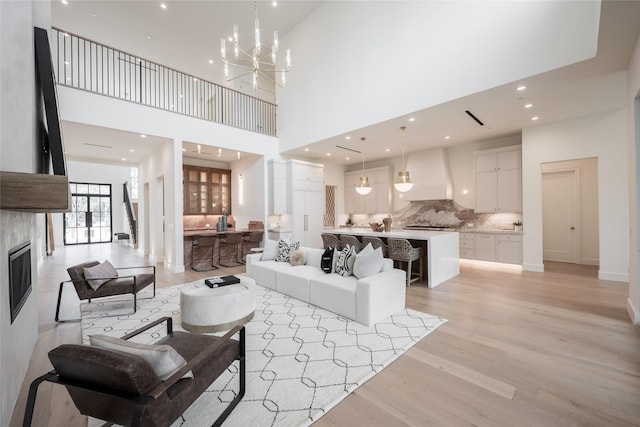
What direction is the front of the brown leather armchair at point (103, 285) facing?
to the viewer's right

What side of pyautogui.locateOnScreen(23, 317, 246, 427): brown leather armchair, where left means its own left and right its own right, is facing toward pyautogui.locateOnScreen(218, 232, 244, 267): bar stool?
front

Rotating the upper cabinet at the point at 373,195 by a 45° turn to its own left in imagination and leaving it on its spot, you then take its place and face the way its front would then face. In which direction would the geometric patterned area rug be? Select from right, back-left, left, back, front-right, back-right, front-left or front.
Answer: front

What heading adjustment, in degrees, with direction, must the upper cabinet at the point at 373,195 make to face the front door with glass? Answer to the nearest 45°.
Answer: approximately 45° to its right

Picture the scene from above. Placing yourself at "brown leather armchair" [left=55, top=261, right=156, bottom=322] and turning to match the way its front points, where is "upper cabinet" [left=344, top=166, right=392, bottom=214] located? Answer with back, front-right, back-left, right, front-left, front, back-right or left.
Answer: front

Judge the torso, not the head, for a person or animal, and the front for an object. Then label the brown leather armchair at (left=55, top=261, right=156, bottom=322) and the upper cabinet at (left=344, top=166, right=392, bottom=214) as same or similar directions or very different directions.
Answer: very different directions

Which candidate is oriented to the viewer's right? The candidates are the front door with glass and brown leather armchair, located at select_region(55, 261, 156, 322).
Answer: the brown leather armchair

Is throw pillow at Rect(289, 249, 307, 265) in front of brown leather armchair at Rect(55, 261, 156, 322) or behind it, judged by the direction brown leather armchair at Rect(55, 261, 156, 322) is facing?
in front

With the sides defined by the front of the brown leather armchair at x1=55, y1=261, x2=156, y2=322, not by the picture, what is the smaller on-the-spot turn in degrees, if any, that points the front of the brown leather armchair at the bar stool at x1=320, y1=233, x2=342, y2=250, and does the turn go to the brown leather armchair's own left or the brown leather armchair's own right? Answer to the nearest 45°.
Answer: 0° — it already faces it

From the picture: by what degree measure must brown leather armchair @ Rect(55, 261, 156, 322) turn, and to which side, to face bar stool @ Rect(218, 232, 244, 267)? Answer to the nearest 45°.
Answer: approximately 45° to its left

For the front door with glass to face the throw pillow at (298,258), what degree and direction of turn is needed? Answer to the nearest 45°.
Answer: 0° — it already faces it

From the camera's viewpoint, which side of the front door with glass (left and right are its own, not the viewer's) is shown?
front

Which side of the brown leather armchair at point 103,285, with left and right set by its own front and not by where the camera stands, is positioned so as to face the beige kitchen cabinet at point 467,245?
front

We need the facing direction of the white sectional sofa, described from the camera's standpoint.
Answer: facing the viewer and to the left of the viewer

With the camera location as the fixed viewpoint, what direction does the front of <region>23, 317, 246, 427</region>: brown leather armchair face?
facing away from the viewer and to the right of the viewer

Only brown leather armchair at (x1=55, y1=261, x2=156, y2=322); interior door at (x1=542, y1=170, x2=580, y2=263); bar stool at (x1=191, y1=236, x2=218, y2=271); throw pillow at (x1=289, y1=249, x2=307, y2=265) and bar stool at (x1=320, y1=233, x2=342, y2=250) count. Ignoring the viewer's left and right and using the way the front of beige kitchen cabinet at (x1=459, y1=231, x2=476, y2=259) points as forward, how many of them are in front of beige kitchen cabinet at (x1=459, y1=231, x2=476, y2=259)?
4
